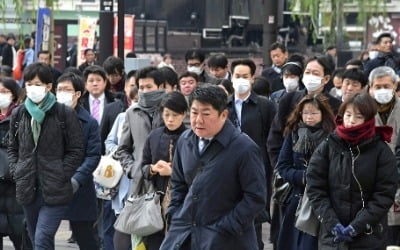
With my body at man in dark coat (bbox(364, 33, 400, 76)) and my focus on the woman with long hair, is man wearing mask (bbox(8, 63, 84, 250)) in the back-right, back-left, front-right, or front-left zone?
front-right

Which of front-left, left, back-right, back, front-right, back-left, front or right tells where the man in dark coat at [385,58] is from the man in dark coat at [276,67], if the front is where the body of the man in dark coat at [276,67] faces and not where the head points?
back-left

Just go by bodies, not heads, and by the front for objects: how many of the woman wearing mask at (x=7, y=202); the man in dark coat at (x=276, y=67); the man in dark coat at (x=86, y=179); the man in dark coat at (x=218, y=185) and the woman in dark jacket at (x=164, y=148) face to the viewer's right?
0

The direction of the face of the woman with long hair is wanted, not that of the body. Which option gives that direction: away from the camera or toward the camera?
toward the camera

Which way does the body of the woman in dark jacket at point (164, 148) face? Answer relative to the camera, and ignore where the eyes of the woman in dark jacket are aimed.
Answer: toward the camera

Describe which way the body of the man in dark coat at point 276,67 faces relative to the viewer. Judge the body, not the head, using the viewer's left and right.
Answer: facing the viewer and to the left of the viewer

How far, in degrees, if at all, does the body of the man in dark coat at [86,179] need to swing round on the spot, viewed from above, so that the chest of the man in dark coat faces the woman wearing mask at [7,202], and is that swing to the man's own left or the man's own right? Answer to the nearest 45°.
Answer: approximately 45° to the man's own right

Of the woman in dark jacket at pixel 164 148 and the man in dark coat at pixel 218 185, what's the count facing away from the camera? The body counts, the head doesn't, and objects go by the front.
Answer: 0

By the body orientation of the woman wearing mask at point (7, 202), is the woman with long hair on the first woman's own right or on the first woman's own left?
on the first woman's own left

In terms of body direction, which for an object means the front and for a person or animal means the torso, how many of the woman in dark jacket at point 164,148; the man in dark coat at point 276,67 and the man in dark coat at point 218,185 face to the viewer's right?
0

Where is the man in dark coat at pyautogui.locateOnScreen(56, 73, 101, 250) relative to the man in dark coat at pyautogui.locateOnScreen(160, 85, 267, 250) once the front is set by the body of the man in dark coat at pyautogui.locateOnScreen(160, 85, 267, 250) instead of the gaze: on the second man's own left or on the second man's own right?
on the second man's own right

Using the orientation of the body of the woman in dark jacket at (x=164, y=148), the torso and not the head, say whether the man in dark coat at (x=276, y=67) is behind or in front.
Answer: behind

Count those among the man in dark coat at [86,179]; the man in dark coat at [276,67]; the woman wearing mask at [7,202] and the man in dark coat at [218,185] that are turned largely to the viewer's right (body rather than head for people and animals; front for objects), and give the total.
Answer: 0

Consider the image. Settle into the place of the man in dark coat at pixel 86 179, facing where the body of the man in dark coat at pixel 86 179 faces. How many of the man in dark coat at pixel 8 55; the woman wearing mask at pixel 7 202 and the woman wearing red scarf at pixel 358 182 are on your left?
1

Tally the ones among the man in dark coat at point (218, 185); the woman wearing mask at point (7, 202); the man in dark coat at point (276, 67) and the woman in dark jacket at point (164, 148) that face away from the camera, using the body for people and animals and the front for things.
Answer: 0
